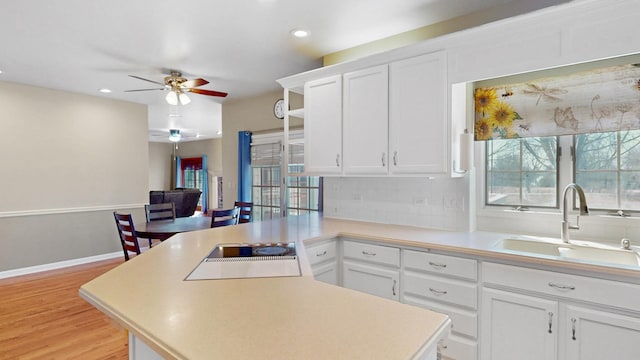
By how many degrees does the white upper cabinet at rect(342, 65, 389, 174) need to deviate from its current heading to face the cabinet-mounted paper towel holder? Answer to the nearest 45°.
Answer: approximately 135° to its left

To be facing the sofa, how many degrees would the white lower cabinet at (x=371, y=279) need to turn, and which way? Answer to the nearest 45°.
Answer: approximately 90° to its right

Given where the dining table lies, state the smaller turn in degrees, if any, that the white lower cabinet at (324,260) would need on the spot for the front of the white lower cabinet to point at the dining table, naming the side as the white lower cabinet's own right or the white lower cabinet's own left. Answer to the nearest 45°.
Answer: approximately 180°

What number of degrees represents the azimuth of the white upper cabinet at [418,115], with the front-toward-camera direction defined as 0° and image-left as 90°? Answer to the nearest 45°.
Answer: approximately 45°

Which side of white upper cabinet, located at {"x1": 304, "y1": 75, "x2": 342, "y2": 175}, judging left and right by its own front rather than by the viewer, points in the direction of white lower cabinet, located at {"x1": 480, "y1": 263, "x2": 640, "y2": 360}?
left

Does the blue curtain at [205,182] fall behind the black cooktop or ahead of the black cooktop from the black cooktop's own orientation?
behind

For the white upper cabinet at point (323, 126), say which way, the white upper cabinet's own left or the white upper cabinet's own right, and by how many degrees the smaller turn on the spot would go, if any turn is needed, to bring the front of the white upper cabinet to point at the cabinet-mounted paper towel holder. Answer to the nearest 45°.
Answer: approximately 90° to the white upper cabinet's own left

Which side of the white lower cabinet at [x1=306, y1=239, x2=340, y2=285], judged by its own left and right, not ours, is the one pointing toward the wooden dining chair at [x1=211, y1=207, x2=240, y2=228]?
back
